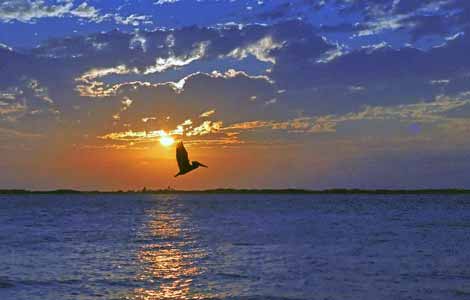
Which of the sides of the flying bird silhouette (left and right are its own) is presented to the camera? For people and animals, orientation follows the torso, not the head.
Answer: right
